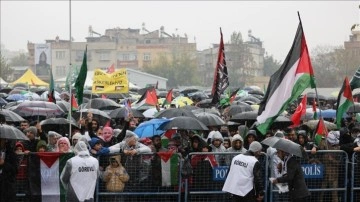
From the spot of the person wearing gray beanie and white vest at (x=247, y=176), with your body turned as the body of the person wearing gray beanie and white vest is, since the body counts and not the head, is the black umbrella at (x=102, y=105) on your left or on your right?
on your left

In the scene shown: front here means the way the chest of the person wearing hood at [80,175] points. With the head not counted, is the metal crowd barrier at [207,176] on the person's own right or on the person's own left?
on the person's own right

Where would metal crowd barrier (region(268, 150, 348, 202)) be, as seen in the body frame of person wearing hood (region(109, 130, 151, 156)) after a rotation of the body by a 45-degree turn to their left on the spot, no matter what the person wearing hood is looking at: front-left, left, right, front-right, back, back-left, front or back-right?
front-left

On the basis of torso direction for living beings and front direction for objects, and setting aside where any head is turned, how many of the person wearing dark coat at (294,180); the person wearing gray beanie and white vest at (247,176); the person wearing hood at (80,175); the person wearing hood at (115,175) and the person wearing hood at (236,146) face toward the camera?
2

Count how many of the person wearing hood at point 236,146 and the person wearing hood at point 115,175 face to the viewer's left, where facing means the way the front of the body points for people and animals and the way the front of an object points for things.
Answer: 0

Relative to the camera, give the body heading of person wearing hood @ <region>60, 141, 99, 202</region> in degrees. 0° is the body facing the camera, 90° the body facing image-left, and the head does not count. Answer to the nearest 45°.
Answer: approximately 135°

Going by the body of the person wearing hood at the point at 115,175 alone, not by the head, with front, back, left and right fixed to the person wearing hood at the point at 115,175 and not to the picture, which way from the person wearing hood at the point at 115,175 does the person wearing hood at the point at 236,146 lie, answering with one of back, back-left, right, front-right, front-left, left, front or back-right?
left
